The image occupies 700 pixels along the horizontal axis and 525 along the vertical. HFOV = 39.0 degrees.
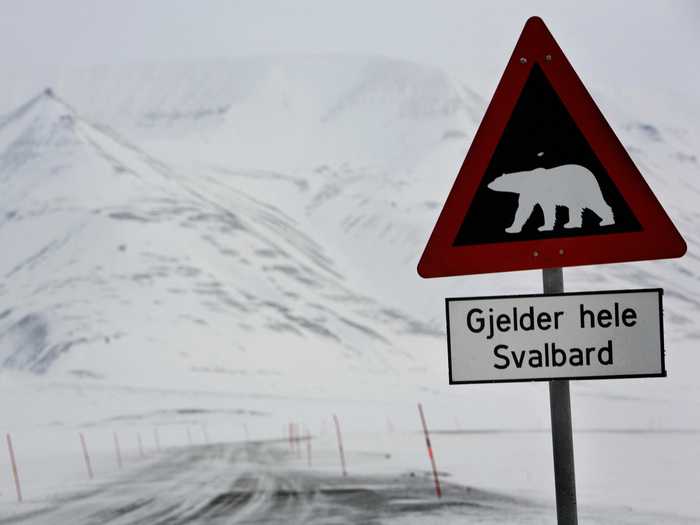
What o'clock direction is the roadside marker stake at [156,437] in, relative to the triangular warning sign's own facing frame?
The roadside marker stake is roughly at 5 o'clock from the triangular warning sign.

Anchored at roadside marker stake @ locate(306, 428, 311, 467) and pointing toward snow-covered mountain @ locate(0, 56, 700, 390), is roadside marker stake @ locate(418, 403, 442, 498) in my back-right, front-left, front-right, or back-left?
back-right

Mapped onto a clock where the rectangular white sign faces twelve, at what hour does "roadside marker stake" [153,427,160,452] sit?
The roadside marker stake is roughly at 5 o'clock from the rectangular white sign.

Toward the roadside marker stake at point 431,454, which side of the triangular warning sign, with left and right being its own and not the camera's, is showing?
back

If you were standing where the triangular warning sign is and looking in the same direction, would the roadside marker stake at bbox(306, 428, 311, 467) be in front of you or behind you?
behind

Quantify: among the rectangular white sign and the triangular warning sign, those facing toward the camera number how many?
2

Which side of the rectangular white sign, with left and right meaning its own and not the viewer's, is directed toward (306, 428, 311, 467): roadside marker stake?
back

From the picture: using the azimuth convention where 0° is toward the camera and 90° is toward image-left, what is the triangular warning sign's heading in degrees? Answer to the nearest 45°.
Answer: approximately 0°

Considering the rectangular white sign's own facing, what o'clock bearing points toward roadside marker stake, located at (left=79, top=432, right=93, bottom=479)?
The roadside marker stake is roughly at 5 o'clock from the rectangular white sign.
